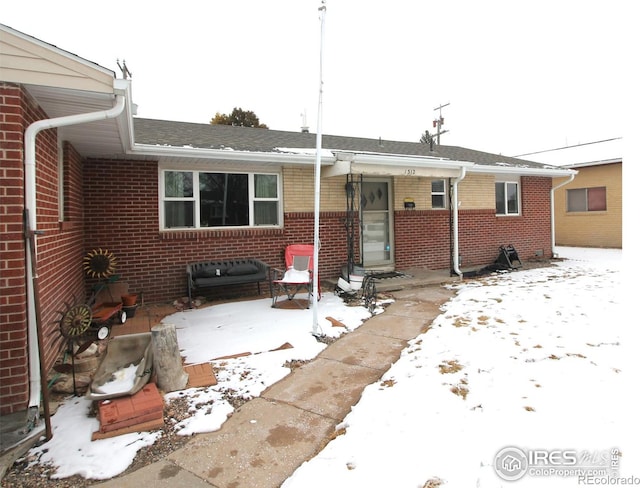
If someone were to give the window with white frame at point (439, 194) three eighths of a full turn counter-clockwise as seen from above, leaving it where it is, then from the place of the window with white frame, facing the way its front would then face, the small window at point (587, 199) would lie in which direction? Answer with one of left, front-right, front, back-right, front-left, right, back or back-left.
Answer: front

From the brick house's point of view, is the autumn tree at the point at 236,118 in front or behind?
behind

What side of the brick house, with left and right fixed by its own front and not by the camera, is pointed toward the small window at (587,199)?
left

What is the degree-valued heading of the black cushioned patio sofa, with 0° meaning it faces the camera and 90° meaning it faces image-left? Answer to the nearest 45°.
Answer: approximately 315°

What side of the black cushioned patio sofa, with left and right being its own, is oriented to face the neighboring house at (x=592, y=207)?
left

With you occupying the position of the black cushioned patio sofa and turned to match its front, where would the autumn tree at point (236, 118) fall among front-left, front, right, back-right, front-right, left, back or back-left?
back-left

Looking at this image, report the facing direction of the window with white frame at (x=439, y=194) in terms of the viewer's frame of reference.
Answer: facing the viewer

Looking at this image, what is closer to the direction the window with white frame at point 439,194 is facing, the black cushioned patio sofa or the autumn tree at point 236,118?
the black cushioned patio sofa

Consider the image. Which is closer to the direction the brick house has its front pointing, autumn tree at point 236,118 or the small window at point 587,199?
the small window

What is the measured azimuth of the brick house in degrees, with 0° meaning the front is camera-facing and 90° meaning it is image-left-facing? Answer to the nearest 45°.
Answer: approximately 315°

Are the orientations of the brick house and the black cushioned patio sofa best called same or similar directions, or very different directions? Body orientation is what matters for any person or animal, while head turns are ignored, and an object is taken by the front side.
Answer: same or similar directions

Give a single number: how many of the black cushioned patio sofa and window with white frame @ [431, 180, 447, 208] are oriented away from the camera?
0
